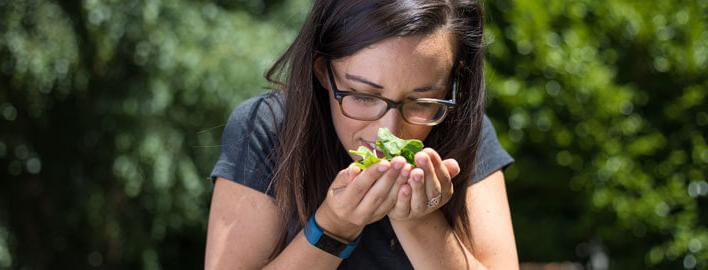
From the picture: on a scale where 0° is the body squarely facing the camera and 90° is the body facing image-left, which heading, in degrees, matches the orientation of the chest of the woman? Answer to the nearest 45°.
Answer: approximately 0°
